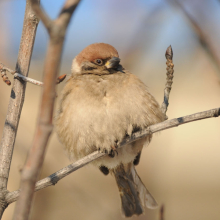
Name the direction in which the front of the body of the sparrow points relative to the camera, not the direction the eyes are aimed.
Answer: toward the camera

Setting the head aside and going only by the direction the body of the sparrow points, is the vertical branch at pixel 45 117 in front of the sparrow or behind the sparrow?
in front

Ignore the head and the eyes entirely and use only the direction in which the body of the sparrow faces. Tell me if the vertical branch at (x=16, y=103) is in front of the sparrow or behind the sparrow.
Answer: in front
